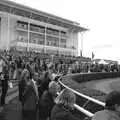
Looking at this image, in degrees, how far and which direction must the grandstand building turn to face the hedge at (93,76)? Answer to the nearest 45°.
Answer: approximately 45° to its right

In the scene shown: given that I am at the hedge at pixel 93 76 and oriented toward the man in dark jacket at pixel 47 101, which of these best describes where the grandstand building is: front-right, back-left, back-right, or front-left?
back-right

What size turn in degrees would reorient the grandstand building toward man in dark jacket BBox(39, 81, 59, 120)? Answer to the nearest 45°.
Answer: approximately 45° to its right

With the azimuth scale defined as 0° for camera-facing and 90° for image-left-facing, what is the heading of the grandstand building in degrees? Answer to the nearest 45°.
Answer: approximately 315°
